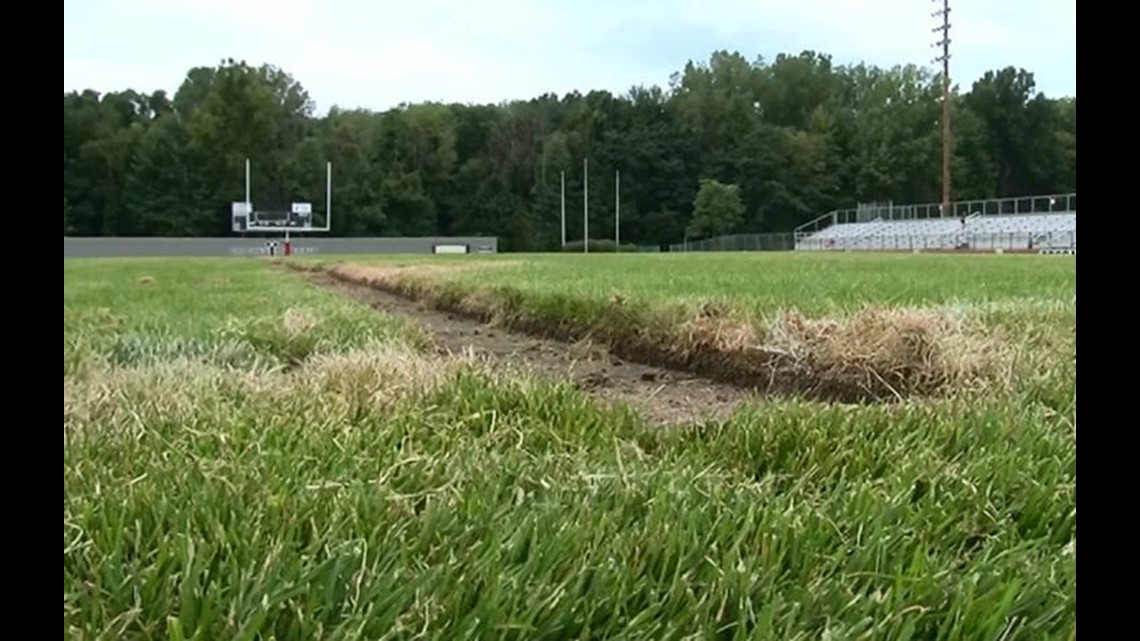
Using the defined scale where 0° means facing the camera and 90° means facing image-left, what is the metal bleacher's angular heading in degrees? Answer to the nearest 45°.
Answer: approximately 45°
